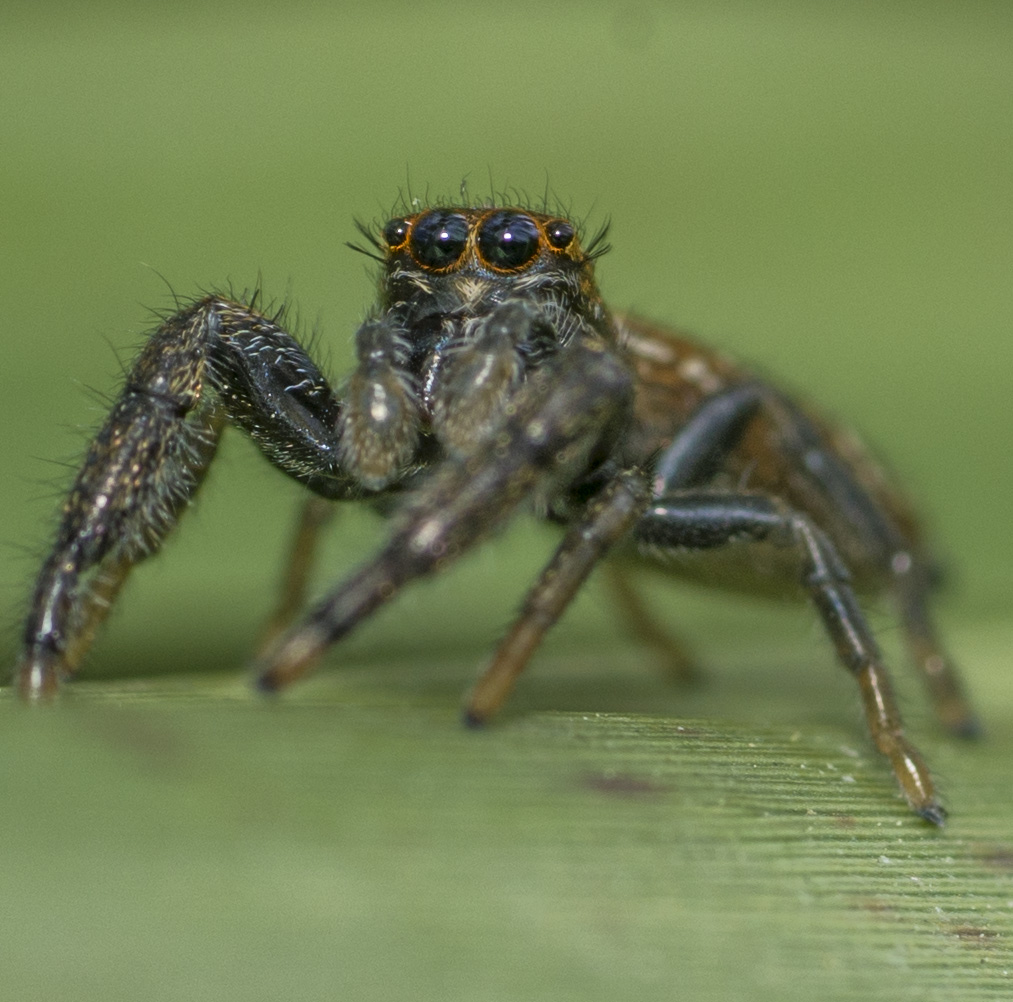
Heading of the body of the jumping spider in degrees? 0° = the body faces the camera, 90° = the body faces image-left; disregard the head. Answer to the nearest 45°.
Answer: approximately 45°
